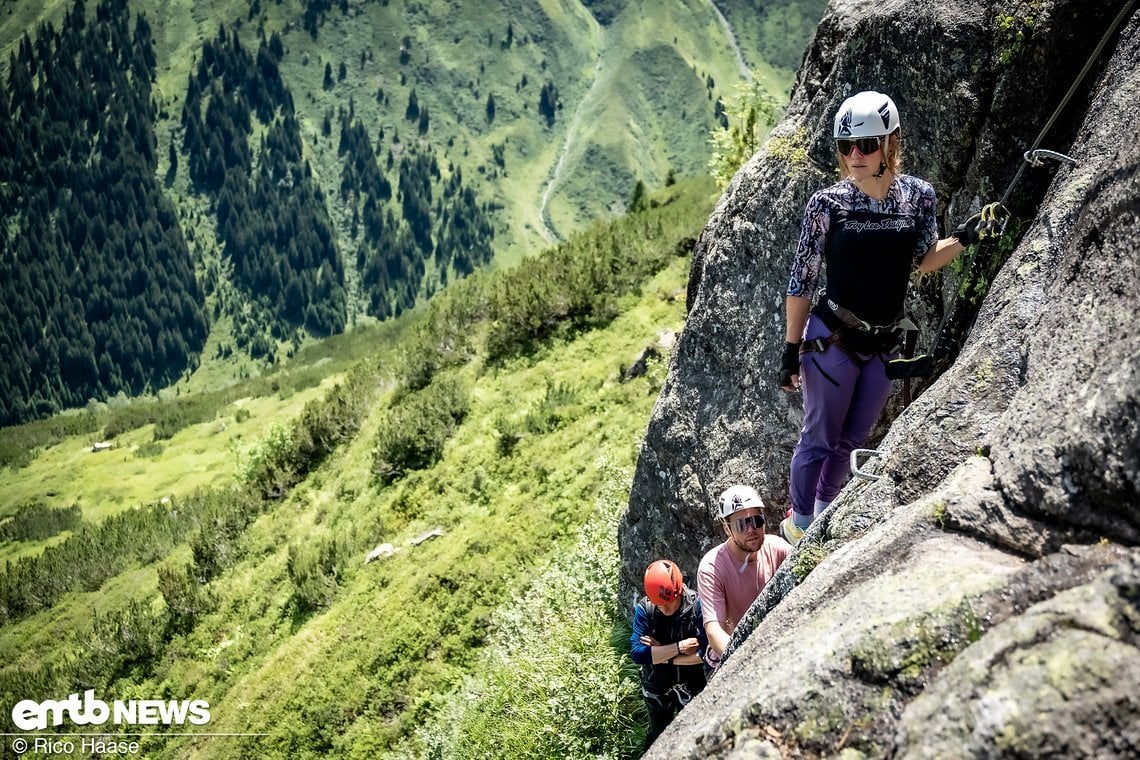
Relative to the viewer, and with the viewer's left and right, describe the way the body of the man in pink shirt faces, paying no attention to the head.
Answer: facing the viewer and to the right of the viewer

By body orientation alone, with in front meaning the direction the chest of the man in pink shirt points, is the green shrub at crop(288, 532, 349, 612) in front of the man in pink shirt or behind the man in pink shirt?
behind

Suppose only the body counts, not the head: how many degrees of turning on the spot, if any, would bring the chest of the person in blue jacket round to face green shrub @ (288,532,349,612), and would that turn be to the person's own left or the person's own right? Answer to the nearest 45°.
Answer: approximately 135° to the person's own right

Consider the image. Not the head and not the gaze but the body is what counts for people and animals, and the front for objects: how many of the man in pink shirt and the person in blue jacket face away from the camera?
0
